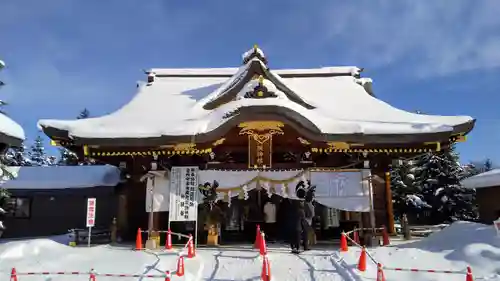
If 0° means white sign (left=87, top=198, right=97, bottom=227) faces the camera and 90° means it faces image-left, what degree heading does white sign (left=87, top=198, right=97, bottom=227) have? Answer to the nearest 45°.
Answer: approximately 0°

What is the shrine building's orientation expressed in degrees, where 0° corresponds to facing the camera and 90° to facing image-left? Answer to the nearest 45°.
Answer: approximately 0°

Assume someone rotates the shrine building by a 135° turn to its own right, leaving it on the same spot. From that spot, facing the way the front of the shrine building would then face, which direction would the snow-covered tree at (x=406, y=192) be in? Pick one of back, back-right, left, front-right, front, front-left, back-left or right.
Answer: right

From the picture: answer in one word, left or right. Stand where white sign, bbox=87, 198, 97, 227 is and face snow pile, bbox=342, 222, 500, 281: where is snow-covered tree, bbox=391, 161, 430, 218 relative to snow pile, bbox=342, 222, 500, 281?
left

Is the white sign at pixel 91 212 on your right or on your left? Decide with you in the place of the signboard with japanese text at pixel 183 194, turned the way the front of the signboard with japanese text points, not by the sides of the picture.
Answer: on your right

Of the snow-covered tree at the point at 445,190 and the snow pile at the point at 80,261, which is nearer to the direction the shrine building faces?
the snow pile

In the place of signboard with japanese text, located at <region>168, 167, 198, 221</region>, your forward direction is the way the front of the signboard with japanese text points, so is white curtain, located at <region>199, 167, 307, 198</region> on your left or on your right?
on your left
